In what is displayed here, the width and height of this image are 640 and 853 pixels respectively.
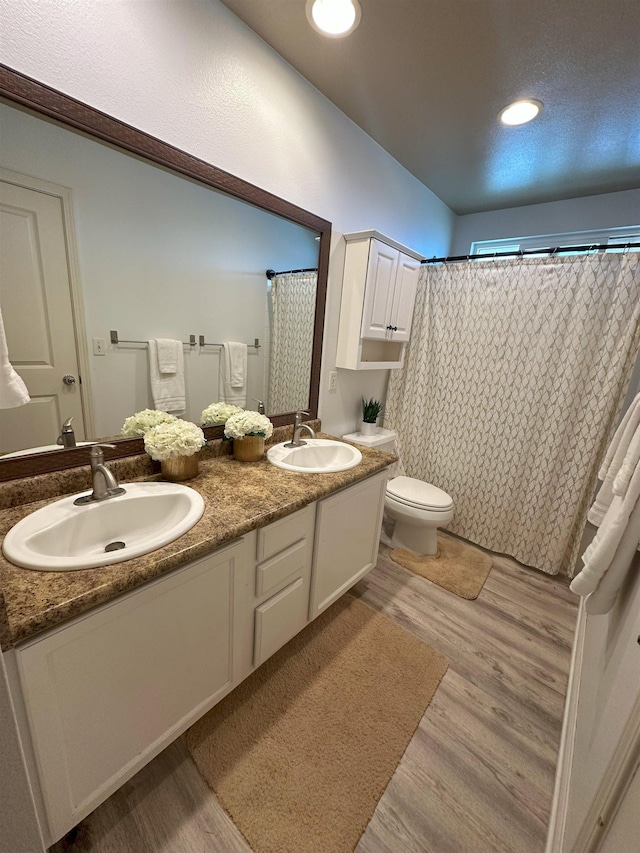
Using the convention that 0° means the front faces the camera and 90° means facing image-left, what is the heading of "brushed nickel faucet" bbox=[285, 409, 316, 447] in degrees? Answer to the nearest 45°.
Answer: approximately 315°

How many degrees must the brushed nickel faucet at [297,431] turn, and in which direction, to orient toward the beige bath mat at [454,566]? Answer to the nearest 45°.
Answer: approximately 45° to its left

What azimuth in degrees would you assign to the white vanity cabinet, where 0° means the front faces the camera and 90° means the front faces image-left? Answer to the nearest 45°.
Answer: approximately 315°

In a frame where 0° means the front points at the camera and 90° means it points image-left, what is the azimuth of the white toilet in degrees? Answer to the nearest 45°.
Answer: approximately 315°

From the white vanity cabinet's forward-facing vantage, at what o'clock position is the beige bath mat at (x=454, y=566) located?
The beige bath mat is roughly at 10 o'clock from the white vanity cabinet.

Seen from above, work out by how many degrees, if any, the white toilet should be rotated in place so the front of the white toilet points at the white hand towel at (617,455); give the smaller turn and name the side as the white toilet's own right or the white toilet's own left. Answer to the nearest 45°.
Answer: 0° — it already faces it
